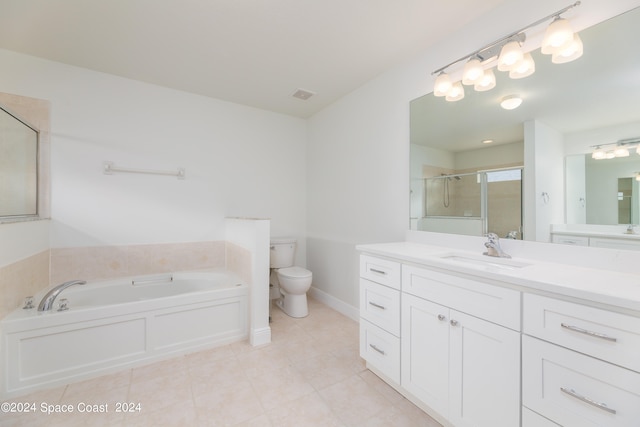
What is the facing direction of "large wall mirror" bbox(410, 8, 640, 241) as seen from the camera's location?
facing the viewer and to the left of the viewer

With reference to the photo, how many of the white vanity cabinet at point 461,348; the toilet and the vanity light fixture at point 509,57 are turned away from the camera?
0

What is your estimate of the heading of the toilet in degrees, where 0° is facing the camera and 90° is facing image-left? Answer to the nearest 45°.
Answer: approximately 315°

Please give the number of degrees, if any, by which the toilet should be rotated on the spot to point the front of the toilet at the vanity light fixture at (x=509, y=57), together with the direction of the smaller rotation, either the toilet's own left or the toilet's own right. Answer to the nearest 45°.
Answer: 0° — it already faces it

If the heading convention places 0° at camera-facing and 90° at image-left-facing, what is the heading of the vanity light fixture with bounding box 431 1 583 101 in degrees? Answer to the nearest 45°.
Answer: approximately 45°

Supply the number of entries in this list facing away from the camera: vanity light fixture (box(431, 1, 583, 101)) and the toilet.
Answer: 0

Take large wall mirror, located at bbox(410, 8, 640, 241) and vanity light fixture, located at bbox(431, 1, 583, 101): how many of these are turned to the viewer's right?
0

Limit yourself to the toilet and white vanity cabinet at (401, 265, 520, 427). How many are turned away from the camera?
0

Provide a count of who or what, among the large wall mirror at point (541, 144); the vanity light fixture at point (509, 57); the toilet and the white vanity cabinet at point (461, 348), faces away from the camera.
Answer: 0

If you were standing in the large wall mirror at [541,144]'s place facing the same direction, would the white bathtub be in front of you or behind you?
in front

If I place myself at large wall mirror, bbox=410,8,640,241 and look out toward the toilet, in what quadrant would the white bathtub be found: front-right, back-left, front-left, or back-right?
front-left

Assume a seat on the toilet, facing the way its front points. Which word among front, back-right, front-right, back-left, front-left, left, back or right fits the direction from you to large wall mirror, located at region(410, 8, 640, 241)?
front

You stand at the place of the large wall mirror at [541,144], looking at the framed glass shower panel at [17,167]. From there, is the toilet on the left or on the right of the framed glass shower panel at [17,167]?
right

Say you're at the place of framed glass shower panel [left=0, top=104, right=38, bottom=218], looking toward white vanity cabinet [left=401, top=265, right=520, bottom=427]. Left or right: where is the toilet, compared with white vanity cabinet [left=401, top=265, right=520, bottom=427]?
left

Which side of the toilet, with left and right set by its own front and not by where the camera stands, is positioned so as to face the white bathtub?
right
